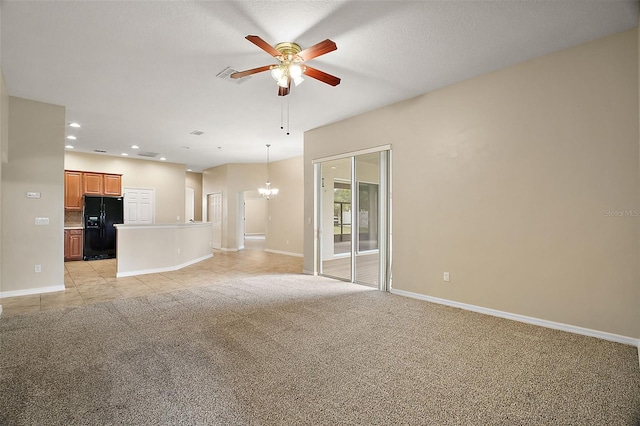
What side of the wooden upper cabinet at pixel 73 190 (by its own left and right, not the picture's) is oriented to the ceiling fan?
front

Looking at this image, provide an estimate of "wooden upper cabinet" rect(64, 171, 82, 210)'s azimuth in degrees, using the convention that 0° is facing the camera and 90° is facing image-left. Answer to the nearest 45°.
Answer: approximately 0°

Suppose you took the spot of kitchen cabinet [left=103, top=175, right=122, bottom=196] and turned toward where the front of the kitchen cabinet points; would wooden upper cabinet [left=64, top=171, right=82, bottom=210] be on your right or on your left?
on your right

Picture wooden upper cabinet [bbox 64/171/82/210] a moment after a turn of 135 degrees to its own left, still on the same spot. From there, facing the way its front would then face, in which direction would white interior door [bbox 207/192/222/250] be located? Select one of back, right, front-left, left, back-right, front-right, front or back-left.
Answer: front-right
